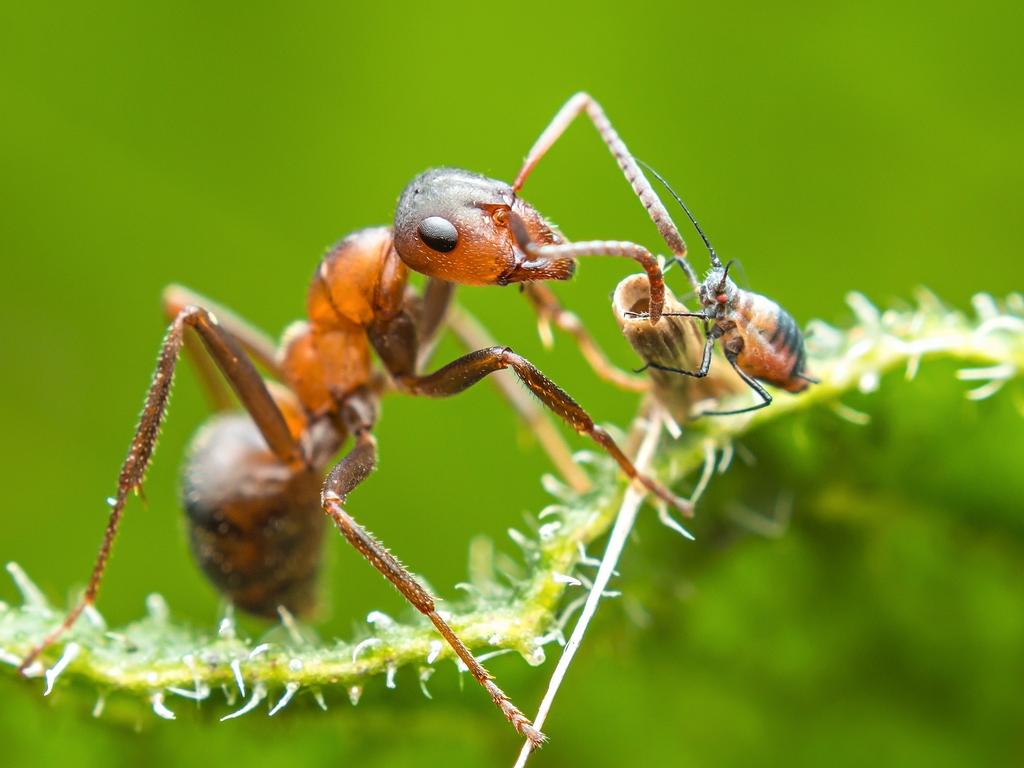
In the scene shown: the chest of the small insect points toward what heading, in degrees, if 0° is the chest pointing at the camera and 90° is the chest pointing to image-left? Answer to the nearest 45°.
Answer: approximately 90°

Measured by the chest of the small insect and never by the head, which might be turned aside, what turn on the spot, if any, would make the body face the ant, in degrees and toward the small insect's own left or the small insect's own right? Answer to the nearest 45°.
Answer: approximately 45° to the small insect's own right

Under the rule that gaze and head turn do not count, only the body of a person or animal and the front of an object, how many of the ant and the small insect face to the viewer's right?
1

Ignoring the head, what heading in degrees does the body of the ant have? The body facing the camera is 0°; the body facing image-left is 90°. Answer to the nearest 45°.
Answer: approximately 270°

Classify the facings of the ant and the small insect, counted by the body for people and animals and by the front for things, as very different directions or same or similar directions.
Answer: very different directions

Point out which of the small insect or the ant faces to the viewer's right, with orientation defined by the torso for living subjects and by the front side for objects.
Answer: the ant
